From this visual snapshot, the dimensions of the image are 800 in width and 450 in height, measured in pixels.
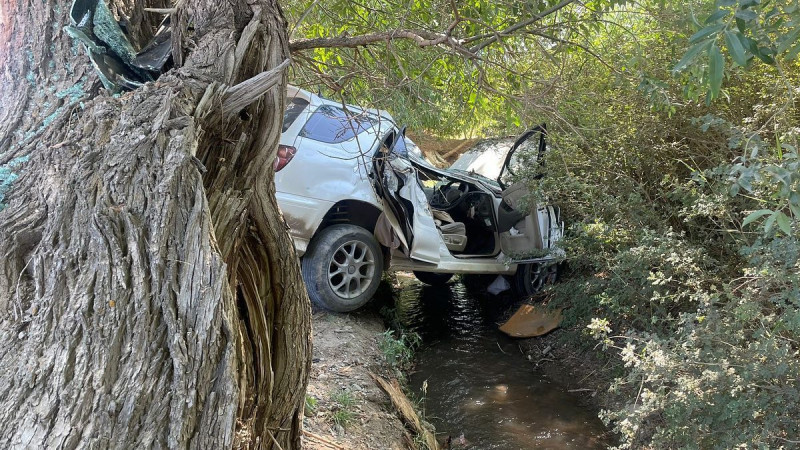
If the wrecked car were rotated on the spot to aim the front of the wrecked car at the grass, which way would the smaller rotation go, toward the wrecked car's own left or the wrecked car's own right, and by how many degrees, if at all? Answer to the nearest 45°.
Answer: approximately 135° to the wrecked car's own right

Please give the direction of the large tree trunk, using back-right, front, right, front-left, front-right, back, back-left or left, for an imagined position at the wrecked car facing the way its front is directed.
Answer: back-right

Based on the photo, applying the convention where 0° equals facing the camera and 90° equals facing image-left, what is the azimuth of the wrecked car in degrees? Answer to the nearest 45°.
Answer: approximately 225°

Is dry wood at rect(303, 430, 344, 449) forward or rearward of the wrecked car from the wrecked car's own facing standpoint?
rearward
